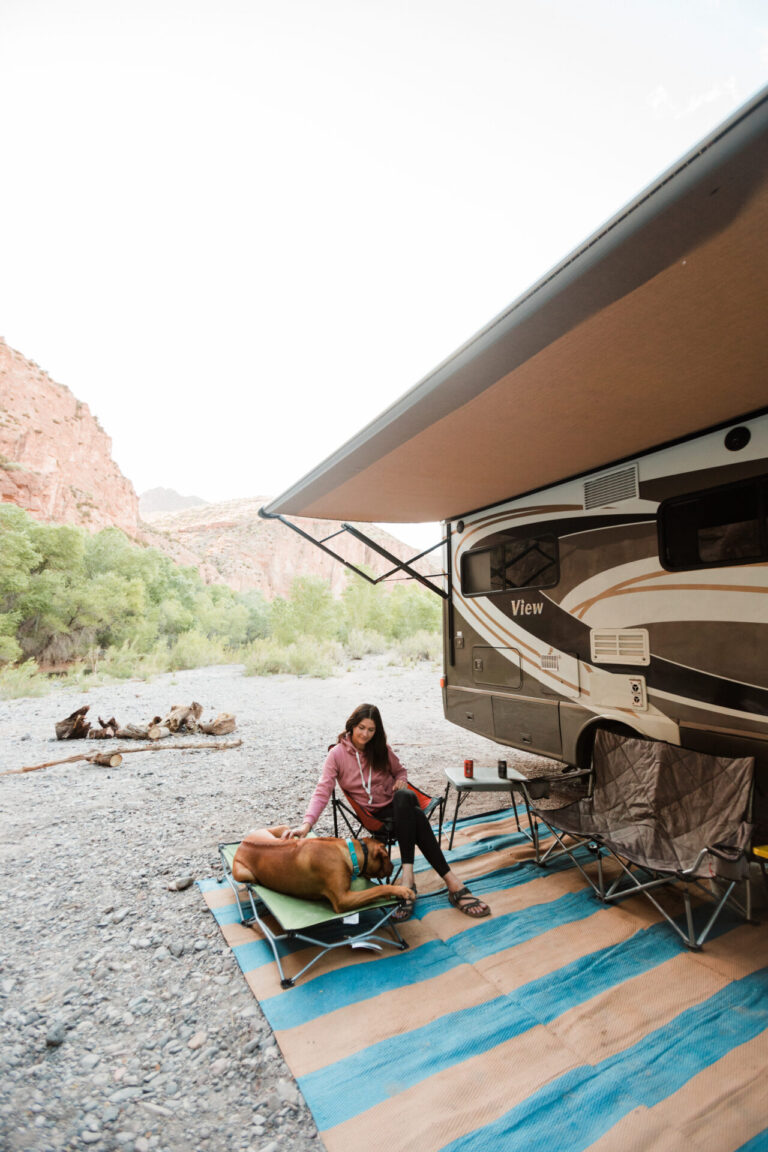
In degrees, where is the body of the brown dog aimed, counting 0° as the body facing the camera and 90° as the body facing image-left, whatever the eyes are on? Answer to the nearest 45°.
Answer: approximately 270°

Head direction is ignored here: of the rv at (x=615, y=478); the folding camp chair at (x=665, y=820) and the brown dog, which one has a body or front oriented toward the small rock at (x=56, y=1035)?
the folding camp chair

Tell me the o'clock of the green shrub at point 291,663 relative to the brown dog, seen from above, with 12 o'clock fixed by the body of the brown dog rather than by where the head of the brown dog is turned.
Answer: The green shrub is roughly at 9 o'clock from the brown dog.

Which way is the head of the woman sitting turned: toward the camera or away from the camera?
toward the camera

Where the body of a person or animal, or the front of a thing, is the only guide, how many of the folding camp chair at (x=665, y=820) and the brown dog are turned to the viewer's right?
1

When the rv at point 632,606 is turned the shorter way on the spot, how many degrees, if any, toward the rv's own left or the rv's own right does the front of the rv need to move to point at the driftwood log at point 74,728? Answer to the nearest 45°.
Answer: approximately 135° to the rv's own right

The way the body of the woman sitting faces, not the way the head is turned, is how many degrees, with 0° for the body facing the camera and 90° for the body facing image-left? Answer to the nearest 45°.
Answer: approximately 315°

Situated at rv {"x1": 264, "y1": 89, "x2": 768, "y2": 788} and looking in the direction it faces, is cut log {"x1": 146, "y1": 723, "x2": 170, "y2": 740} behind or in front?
behind

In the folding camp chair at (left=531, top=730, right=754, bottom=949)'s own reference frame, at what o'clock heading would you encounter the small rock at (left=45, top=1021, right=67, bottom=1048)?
The small rock is roughly at 12 o'clock from the folding camp chair.

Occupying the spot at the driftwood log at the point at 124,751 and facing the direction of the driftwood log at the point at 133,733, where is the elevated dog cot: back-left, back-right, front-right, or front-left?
back-right

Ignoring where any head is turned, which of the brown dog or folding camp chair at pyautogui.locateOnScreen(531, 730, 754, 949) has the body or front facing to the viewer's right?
the brown dog

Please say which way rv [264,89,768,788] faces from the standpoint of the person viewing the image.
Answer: facing the viewer and to the right of the viewer
